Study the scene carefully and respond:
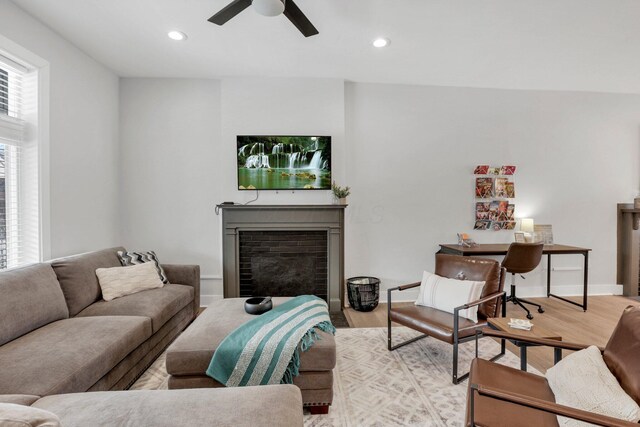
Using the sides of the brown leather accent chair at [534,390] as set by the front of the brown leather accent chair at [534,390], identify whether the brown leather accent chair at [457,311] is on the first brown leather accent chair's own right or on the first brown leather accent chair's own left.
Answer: on the first brown leather accent chair's own right

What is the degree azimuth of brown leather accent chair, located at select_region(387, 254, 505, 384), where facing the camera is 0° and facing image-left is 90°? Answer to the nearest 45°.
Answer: approximately 45°

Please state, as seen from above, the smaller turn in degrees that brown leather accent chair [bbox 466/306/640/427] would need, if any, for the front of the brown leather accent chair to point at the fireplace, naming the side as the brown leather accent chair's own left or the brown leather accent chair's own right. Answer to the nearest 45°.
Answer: approximately 45° to the brown leather accent chair's own right

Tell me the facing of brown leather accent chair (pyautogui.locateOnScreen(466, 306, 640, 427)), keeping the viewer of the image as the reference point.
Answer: facing to the left of the viewer

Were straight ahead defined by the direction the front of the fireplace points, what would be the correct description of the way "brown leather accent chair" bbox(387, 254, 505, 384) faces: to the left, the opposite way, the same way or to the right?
to the right

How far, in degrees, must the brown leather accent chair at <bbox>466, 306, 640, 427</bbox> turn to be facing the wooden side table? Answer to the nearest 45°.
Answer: approximately 90° to its right

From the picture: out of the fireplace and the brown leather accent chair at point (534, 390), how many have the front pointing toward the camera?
1

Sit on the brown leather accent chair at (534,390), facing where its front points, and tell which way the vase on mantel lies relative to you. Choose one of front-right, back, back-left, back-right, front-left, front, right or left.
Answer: front-right

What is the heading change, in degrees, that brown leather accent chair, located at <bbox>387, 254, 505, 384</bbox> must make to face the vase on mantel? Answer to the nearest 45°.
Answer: approximately 90° to its right

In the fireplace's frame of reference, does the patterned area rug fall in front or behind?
in front

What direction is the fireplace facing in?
toward the camera

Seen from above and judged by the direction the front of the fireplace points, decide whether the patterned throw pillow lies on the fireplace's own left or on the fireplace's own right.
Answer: on the fireplace's own right

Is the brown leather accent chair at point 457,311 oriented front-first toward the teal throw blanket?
yes

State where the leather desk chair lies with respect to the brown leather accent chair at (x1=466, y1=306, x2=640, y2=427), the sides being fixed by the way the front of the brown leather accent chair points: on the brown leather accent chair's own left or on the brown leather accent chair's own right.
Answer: on the brown leather accent chair's own right
